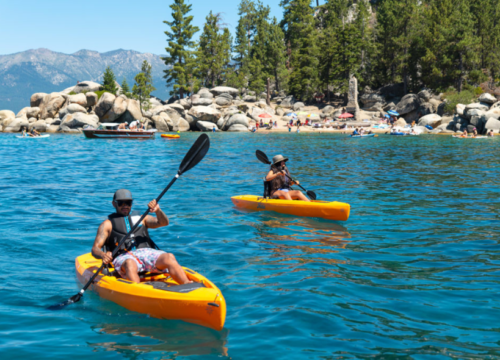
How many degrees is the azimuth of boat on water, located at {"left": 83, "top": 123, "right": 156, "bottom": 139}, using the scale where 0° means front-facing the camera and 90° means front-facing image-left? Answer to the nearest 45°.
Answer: approximately 90°

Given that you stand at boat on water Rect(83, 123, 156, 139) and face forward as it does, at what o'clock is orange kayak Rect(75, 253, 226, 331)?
The orange kayak is roughly at 9 o'clock from the boat on water.

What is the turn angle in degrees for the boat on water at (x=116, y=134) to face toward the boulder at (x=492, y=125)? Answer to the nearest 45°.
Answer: approximately 180°

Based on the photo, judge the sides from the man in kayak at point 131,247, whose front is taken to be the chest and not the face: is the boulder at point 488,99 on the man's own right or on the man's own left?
on the man's own left

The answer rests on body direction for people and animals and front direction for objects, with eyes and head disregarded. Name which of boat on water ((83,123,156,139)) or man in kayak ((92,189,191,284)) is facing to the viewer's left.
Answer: the boat on water

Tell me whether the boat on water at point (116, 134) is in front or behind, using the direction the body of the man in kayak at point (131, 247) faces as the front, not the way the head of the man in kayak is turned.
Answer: behind

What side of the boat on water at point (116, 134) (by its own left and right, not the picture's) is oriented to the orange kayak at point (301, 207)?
left

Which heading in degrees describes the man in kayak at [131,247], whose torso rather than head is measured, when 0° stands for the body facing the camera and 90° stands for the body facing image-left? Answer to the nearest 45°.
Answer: approximately 315°

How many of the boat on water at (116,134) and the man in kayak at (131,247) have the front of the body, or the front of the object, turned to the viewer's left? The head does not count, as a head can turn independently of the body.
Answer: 1

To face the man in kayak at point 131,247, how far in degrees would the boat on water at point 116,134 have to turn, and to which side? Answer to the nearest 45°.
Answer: approximately 90° to its left

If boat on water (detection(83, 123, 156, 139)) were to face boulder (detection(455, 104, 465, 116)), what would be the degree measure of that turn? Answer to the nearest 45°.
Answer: approximately 180°
